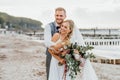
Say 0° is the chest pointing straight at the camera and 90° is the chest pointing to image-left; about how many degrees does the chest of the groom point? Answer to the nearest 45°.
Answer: approximately 315°
